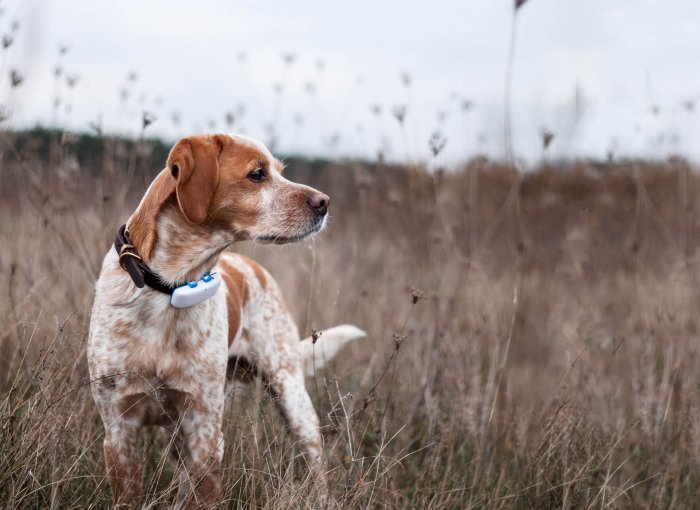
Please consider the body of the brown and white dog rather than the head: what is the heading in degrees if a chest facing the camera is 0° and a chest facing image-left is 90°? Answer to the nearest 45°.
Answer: approximately 45°
